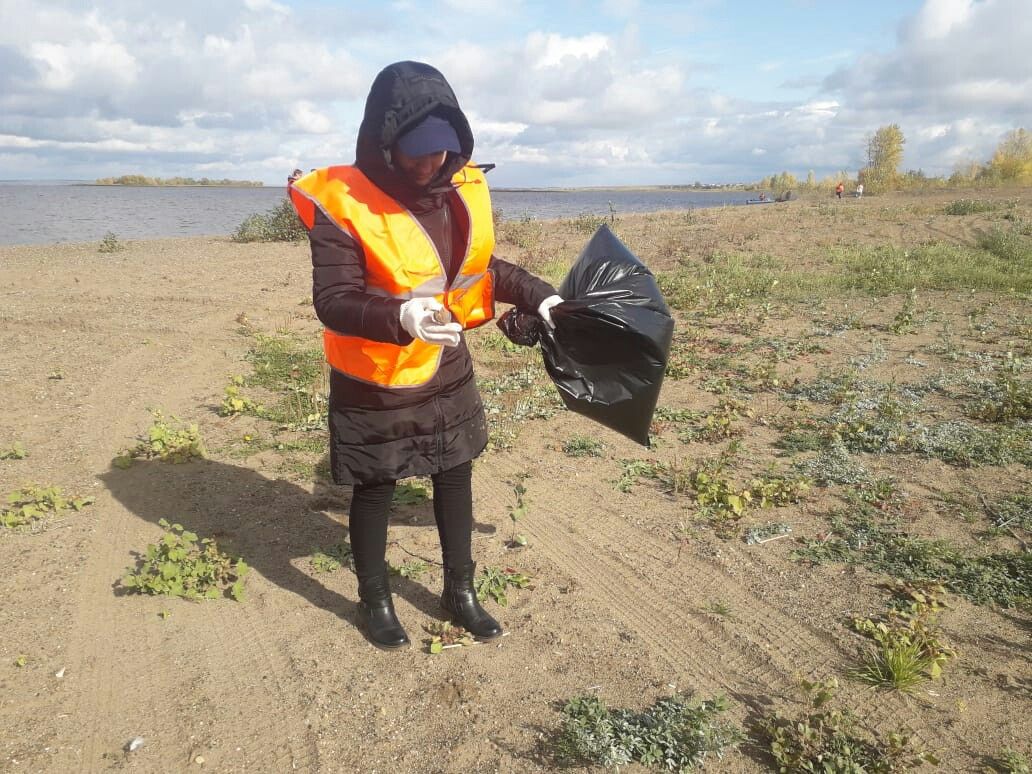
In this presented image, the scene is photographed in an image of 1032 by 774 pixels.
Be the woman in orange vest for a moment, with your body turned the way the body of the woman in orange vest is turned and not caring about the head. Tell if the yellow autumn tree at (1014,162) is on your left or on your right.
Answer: on your left

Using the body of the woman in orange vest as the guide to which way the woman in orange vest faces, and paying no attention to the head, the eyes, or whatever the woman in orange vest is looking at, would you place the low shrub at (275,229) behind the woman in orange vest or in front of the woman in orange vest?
behind

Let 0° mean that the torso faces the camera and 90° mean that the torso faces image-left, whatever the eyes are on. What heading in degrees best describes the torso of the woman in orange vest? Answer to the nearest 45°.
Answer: approximately 315°

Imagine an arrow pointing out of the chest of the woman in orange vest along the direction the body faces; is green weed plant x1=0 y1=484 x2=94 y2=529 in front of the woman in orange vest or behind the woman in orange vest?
behind

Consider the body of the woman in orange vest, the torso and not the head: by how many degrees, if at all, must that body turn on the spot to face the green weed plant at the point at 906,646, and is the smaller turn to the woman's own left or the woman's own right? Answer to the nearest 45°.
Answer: approximately 45° to the woman's own left

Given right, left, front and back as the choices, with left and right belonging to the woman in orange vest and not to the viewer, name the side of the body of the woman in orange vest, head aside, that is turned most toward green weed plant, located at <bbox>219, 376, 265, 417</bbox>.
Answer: back
